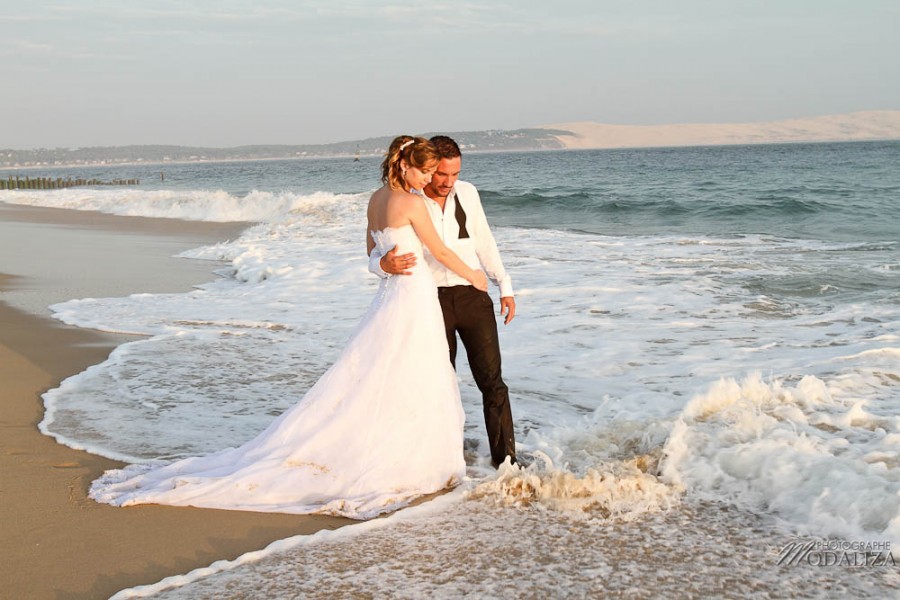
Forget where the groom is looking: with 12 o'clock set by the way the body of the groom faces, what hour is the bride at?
The bride is roughly at 2 o'clock from the groom.

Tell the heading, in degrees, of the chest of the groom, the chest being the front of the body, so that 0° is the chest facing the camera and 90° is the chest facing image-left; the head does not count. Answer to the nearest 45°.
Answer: approximately 45°
